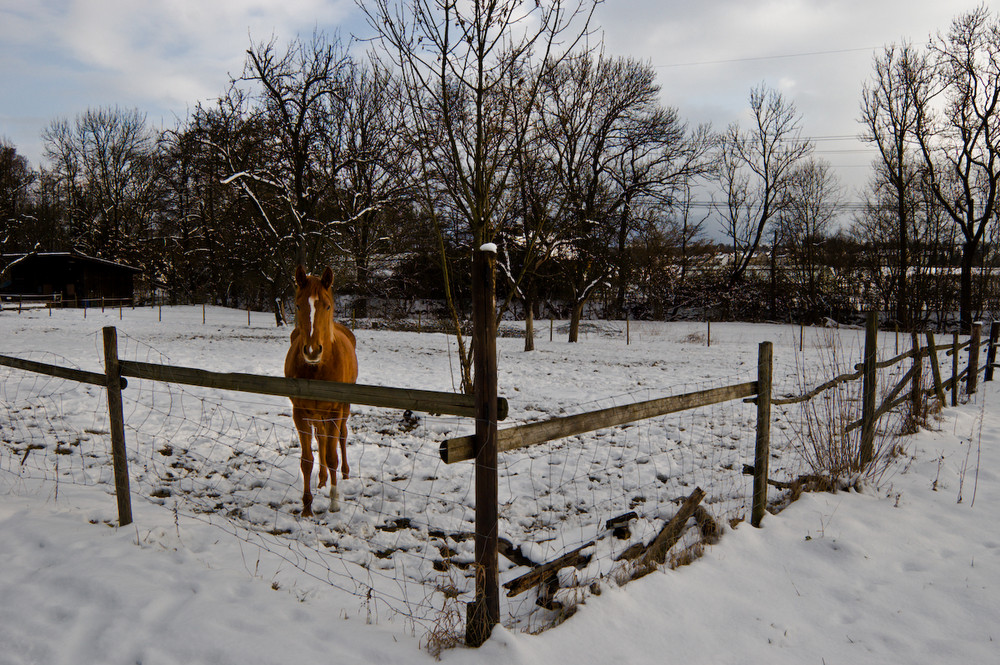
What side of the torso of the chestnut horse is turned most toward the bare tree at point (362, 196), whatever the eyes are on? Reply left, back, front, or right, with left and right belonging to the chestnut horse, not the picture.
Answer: back

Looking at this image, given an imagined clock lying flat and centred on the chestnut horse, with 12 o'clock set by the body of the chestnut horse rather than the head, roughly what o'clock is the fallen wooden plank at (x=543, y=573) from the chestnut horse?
The fallen wooden plank is roughly at 11 o'clock from the chestnut horse.

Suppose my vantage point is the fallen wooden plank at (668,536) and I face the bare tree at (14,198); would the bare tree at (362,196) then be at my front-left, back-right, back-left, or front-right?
front-right

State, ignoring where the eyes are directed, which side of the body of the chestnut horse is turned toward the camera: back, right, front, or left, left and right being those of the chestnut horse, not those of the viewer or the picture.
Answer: front

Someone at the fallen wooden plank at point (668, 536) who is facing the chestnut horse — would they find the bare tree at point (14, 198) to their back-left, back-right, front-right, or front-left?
front-right

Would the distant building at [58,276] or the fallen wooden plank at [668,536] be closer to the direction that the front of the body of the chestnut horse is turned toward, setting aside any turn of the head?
the fallen wooden plank

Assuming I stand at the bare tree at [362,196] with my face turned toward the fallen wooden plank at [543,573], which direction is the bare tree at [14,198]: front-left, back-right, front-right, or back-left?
back-right

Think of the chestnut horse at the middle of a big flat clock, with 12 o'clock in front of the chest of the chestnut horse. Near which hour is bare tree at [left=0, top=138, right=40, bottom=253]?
The bare tree is roughly at 5 o'clock from the chestnut horse.

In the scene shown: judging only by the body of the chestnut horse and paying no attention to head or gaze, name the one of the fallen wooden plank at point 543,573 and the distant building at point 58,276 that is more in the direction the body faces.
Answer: the fallen wooden plank

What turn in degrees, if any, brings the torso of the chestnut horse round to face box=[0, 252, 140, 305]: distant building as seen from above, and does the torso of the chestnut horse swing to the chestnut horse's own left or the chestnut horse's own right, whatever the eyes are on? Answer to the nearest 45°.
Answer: approximately 135° to the chestnut horse's own right

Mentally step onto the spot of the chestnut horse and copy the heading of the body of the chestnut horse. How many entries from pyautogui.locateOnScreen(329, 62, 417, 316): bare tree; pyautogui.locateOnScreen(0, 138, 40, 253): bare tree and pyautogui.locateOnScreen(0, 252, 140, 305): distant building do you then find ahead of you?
0
